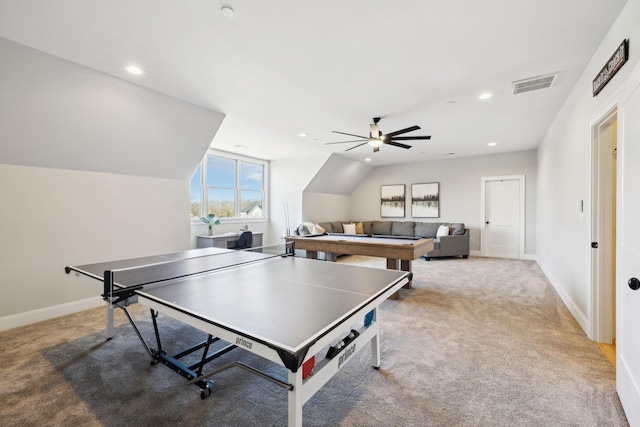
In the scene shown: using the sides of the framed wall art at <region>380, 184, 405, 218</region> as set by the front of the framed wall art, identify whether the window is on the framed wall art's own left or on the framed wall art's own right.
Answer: on the framed wall art's own right

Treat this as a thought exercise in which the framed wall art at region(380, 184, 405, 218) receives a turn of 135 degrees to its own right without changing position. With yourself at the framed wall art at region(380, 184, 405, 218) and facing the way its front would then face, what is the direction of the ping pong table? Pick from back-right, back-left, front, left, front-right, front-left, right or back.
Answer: back-left

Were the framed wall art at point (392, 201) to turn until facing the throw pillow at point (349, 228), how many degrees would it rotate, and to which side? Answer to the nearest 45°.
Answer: approximately 45° to its right

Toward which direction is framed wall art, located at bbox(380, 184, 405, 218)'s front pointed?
toward the camera

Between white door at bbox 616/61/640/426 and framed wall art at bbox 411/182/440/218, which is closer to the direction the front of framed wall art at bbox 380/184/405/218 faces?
the white door

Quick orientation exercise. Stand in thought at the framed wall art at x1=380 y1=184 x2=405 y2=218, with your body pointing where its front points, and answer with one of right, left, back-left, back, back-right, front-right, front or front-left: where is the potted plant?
front-right

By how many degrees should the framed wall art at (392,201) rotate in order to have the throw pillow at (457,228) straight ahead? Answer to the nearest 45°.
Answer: approximately 45° to its left

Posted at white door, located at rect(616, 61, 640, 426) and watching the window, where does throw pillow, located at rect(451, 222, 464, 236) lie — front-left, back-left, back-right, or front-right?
front-right

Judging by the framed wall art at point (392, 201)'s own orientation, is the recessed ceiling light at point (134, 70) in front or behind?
in front

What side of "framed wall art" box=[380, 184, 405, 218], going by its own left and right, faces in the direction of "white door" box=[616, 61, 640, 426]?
front

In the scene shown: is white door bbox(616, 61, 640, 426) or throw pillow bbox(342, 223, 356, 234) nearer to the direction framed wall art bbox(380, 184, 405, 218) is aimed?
the white door

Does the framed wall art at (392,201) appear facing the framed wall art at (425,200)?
no

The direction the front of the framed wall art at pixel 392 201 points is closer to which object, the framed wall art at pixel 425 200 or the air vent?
the air vent

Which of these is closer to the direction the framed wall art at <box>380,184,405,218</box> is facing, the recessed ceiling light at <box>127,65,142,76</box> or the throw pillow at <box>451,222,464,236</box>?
the recessed ceiling light

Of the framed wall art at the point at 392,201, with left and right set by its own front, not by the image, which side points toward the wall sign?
front

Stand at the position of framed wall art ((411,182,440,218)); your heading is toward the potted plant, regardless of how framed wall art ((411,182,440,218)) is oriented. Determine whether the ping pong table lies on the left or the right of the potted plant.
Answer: left
